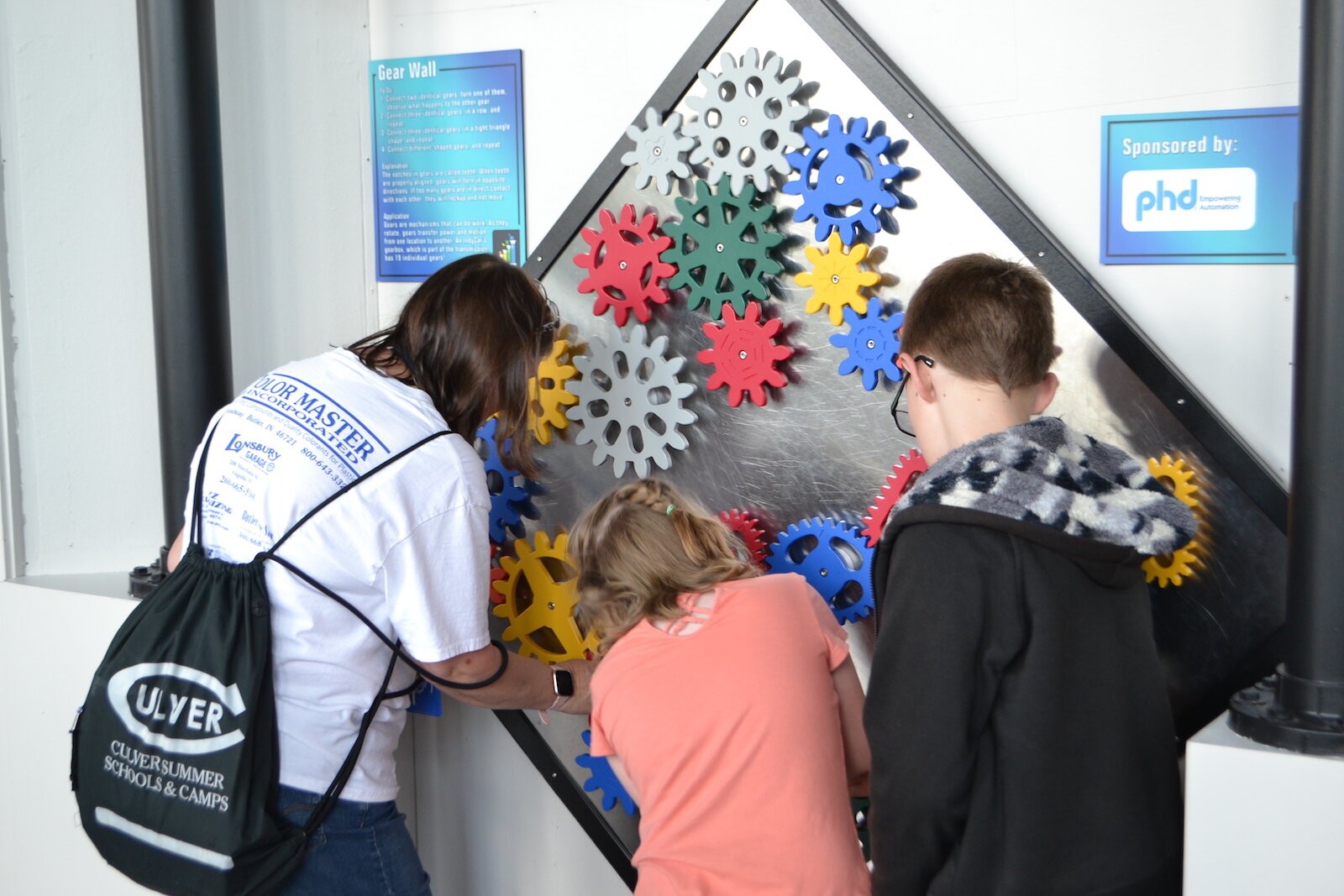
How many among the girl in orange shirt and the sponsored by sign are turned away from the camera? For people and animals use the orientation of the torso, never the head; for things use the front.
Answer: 1

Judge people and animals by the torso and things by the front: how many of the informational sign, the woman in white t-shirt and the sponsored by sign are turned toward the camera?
2

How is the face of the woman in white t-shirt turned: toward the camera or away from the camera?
away from the camera

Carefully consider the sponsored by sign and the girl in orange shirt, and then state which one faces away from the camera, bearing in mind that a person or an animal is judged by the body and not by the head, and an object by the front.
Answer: the girl in orange shirt

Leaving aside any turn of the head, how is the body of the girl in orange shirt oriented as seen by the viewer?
away from the camera

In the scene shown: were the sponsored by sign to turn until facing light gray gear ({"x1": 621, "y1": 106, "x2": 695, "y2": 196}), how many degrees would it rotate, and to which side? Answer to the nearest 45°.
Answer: approximately 90° to its right

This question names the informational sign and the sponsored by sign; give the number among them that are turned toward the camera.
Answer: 2

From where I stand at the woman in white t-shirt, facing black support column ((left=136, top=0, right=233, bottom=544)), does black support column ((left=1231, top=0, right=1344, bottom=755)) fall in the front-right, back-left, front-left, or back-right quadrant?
back-right
